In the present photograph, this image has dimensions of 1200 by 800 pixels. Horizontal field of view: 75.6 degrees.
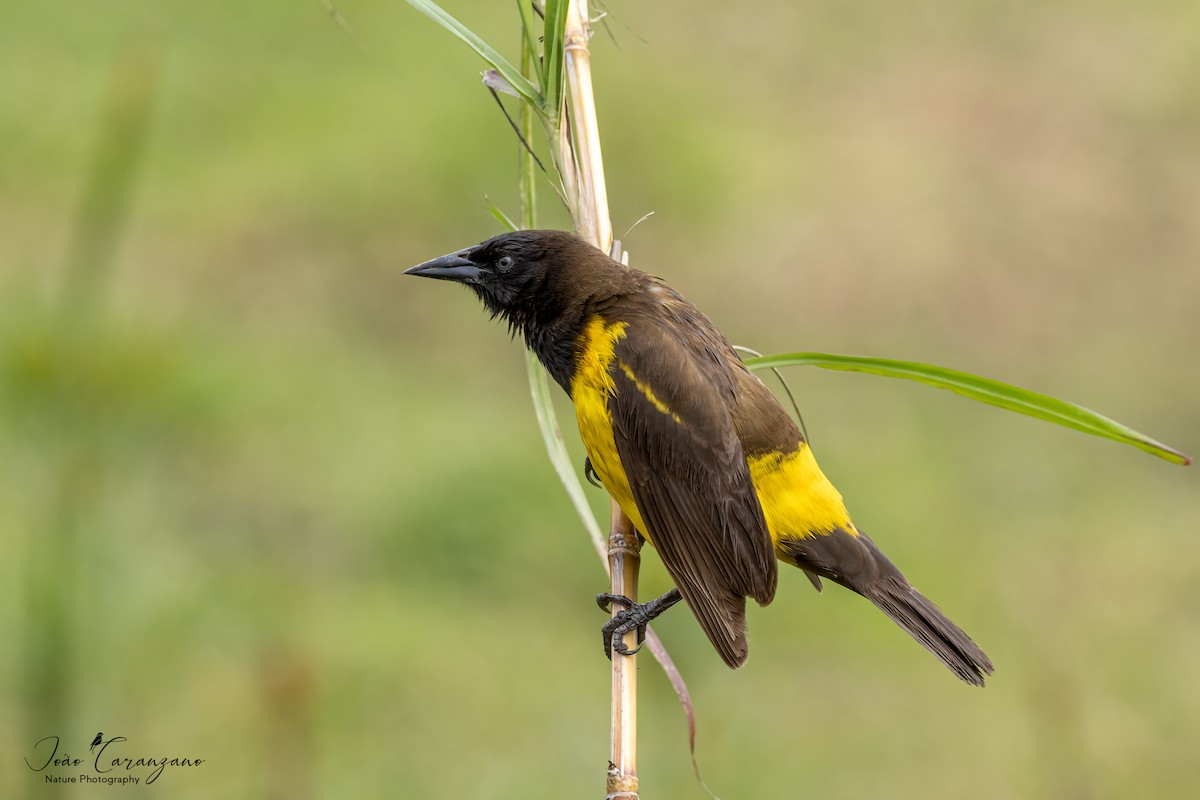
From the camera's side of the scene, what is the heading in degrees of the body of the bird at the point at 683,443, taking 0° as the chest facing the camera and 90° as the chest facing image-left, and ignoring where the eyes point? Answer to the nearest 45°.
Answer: approximately 90°
